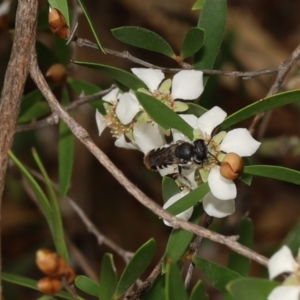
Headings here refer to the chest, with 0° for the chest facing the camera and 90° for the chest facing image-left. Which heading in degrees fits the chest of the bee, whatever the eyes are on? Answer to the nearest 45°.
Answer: approximately 270°
